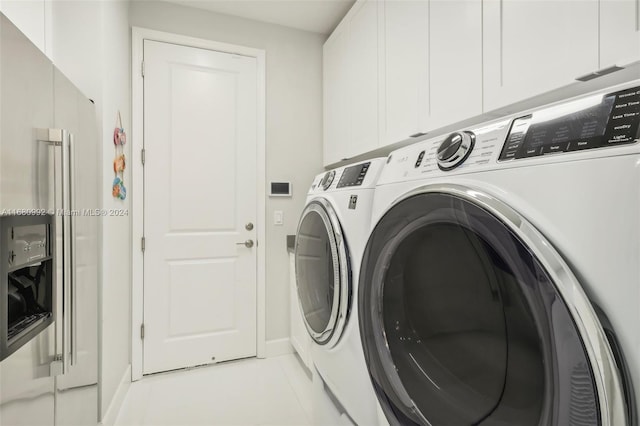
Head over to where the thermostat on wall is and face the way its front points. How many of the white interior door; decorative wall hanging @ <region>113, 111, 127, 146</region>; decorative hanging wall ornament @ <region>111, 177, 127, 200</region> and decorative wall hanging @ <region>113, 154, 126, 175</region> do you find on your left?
0

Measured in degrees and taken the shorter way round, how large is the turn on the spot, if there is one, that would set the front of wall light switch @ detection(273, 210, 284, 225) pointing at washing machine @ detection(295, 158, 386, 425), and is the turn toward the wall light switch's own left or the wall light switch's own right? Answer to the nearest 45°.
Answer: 0° — it already faces it

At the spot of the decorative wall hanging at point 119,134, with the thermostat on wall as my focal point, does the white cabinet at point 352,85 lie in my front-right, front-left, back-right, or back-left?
front-right

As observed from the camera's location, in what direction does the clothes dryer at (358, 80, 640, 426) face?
facing the viewer and to the left of the viewer

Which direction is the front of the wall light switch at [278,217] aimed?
toward the camera

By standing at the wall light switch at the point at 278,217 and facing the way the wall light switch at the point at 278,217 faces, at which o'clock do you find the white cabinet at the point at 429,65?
The white cabinet is roughly at 11 o'clock from the wall light switch.

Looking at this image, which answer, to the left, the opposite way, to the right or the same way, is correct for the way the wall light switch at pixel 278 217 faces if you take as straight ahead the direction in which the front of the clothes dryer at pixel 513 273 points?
to the left

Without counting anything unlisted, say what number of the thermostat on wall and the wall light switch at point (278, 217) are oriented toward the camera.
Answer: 2

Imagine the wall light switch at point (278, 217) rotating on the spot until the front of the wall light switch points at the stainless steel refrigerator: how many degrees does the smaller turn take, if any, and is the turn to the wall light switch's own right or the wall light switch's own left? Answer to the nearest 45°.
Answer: approximately 45° to the wall light switch's own right

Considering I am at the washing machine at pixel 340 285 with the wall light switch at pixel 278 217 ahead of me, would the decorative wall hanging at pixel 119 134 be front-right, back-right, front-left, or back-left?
front-left

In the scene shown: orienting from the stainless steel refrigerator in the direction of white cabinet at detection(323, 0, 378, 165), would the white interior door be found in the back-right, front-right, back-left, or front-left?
front-left

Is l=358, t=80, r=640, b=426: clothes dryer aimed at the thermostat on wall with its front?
no

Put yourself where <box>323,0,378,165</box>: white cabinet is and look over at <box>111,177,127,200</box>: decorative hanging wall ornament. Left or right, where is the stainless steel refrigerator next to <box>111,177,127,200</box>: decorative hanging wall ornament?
left

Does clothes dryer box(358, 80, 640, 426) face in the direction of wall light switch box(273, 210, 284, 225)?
no

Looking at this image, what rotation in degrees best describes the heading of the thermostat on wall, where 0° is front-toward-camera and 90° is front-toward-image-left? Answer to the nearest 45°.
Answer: approximately 0°

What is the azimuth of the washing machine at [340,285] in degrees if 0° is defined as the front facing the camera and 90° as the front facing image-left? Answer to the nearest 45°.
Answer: approximately 45°
